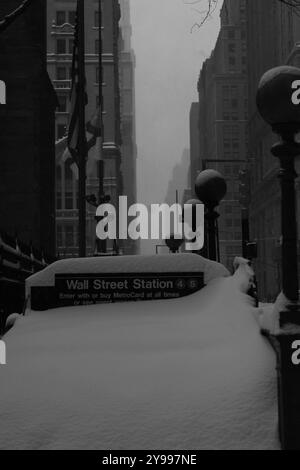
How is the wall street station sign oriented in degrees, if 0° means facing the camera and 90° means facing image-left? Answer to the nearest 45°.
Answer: approximately 0°

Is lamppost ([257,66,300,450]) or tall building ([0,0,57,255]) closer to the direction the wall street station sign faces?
the lamppost

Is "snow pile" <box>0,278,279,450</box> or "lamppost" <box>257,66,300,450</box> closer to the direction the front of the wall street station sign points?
the snow pile

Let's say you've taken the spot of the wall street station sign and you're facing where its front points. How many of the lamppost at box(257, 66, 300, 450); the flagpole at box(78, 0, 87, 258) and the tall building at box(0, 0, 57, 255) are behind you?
2

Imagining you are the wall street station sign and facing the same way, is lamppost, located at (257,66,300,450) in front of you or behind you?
in front

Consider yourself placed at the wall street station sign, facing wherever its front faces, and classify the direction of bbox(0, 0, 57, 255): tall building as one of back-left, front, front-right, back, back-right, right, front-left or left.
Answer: back

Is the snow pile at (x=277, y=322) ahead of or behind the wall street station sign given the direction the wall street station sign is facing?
ahead

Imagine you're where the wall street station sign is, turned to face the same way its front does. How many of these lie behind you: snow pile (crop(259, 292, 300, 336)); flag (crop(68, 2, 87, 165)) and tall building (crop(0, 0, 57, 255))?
2

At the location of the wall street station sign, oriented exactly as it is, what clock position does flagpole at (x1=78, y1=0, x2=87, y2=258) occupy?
The flagpole is roughly at 6 o'clock from the wall street station sign.

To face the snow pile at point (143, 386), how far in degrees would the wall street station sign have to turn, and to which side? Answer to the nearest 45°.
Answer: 0° — it already faces it

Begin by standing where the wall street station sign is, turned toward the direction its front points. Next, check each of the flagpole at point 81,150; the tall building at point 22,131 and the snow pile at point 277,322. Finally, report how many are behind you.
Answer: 2

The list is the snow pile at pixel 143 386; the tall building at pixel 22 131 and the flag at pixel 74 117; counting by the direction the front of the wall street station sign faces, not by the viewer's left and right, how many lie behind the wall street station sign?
2

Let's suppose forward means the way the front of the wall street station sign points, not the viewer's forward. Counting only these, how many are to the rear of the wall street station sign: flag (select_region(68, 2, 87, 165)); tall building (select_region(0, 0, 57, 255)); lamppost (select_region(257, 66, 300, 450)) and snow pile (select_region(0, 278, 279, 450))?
2

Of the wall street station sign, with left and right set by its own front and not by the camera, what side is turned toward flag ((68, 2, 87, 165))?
back

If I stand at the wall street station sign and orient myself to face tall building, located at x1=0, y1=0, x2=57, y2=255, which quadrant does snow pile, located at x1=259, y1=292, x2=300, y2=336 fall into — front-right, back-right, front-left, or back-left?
back-right
